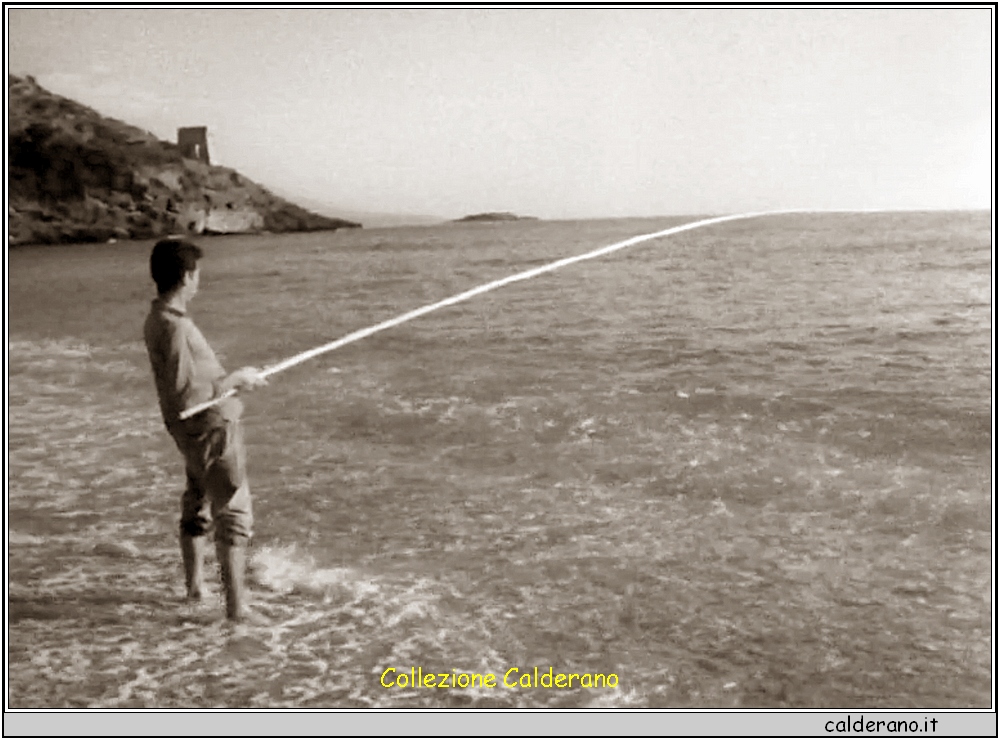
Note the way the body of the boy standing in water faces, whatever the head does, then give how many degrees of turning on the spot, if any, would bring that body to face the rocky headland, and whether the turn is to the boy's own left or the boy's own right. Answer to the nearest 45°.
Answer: approximately 90° to the boy's own left

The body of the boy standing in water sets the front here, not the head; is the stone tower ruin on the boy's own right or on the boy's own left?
on the boy's own left

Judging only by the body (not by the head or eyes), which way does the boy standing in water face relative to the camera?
to the viewer's right

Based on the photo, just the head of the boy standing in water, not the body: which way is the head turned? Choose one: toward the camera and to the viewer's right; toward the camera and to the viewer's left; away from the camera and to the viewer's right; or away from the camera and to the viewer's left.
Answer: away from the camera and to the viewer's right
